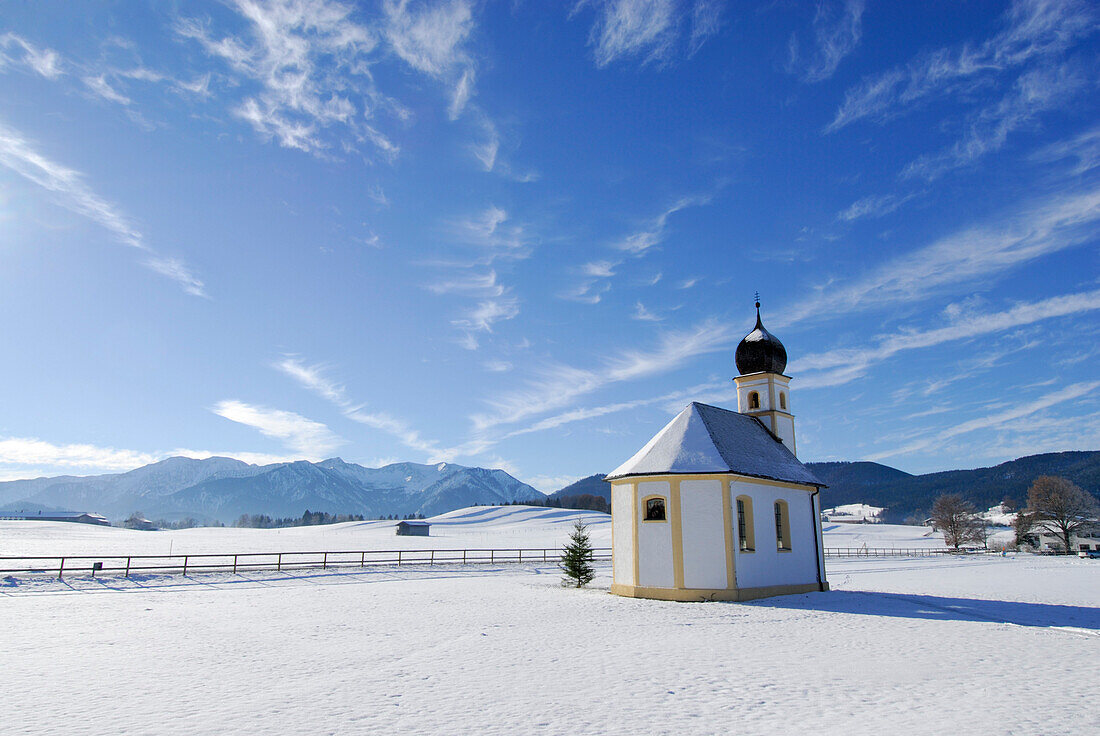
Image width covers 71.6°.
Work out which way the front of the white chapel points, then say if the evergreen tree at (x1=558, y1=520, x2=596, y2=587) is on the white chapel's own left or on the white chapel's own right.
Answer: on the white chapel's own left

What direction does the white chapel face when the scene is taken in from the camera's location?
facing away from the viewer and to the right of the viewer
